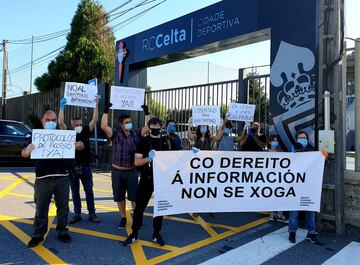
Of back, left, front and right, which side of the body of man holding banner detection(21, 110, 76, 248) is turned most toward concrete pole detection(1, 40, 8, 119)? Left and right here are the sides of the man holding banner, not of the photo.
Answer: back

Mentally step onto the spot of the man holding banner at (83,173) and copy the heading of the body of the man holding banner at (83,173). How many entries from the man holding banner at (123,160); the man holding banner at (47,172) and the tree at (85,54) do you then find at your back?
1

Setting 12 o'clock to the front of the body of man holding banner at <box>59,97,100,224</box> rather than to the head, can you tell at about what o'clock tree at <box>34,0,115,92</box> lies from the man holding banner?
The tree is roughly at 6 o'clock from the man holding banner.

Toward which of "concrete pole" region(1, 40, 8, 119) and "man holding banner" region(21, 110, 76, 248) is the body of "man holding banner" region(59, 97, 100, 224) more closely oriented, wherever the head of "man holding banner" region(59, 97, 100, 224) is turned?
the man holding banner

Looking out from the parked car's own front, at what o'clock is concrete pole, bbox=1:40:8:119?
The concrete pole is roughly at 9 o'clock from the parked car.

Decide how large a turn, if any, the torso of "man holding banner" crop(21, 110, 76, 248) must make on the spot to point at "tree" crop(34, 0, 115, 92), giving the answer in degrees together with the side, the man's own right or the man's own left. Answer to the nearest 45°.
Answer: approximately 180°

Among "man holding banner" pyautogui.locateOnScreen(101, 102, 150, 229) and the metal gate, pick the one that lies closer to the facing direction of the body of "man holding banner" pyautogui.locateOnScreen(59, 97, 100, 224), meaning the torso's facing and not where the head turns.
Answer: the man holding banner

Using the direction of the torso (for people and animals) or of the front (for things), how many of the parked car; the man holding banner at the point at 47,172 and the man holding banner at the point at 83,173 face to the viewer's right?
1
